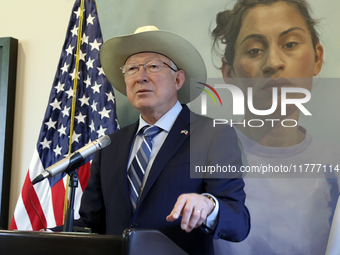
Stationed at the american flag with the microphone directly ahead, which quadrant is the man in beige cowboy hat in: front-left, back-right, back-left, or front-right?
front-left

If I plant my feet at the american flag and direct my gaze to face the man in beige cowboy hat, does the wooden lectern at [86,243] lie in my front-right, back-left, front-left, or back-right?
front-right

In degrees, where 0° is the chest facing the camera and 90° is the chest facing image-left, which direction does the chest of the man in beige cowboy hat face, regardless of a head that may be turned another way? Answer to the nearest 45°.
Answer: approximately 45°

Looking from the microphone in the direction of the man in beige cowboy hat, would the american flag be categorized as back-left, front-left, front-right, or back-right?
front-left

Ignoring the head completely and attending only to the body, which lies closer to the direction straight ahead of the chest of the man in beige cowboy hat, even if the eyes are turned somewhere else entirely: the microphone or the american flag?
the microphone

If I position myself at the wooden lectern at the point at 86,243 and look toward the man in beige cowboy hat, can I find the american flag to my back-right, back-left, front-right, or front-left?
front-left

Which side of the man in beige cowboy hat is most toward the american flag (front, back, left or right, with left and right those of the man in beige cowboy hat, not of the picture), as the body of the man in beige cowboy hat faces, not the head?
right

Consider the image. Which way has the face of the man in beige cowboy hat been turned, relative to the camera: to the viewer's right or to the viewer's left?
to the viewer's left
